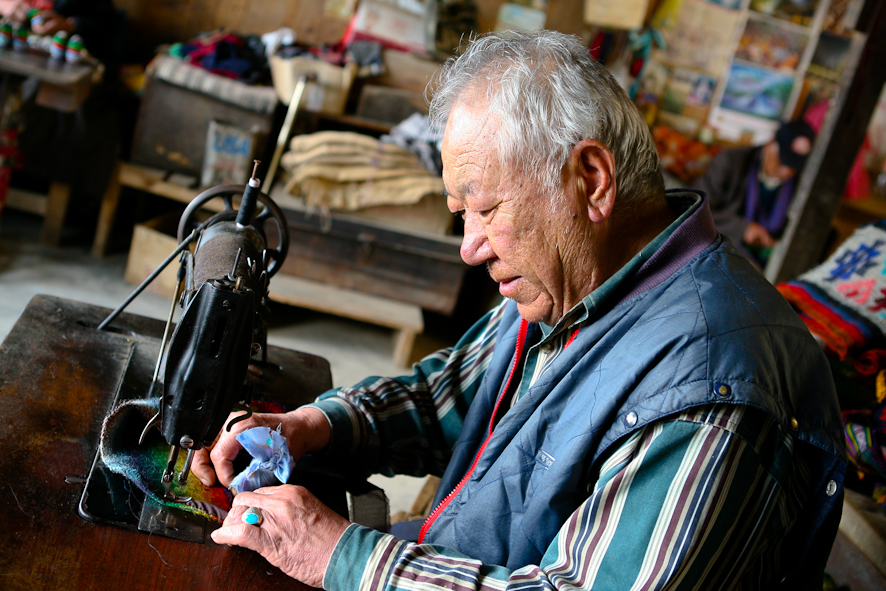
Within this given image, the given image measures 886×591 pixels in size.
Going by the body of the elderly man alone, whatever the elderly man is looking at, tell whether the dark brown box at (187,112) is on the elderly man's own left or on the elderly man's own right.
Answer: on the elderly man's own right

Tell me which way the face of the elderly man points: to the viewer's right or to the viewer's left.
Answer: to the viewer's left

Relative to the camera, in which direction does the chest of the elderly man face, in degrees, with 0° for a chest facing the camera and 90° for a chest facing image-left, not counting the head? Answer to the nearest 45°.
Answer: approximately 45°

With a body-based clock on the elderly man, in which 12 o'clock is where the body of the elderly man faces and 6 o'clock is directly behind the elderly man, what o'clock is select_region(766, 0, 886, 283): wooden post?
The wooden post is roughly at 5 o'clock from the elderly man.

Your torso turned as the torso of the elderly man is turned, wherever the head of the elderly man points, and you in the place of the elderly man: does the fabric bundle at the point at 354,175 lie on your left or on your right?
on your right
